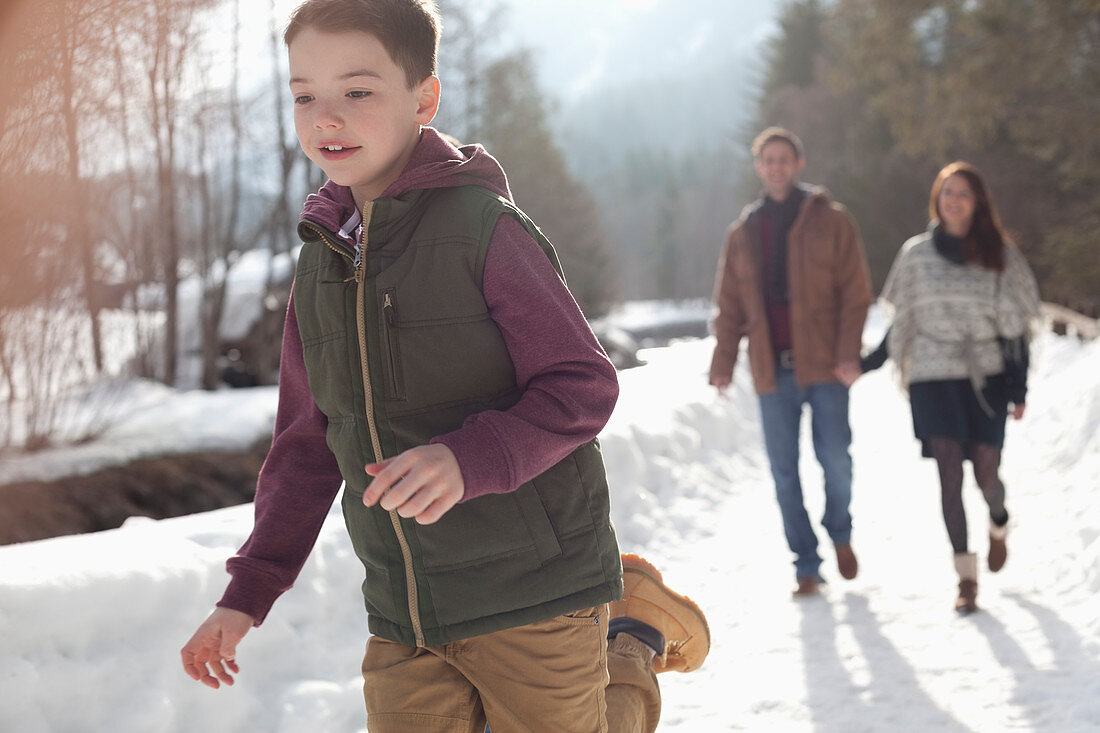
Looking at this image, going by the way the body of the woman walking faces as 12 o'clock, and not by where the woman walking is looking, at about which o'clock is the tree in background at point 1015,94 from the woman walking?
The tree in background is roughly at 6 o'clock from the woman walking.

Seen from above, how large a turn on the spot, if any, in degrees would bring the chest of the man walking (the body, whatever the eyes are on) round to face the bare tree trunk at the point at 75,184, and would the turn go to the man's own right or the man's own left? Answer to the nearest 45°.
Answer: approximately 90° to the man's own right

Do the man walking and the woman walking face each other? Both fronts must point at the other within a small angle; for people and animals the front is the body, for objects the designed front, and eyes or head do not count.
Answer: no

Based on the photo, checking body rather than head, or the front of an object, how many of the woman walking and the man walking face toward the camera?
2

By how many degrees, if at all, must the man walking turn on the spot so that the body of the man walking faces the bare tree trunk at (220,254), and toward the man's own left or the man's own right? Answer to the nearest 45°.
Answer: approximately 135° to the man's own right

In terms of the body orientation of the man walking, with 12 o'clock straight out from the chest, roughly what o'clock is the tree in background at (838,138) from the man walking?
The tree in background is roughly at 6 o'clock from the man walking.

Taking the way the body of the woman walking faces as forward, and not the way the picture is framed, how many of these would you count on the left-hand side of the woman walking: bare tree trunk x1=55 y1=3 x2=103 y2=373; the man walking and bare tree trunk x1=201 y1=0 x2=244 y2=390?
0

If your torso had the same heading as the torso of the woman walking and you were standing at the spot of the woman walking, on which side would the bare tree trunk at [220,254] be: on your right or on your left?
on your right

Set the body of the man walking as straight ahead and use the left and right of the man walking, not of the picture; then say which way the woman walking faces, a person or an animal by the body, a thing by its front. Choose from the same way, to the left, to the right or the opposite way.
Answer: the same way

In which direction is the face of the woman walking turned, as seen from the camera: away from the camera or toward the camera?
toward the camera

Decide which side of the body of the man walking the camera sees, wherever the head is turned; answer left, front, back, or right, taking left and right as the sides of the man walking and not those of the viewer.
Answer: front

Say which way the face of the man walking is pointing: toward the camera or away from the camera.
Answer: toward the camera
